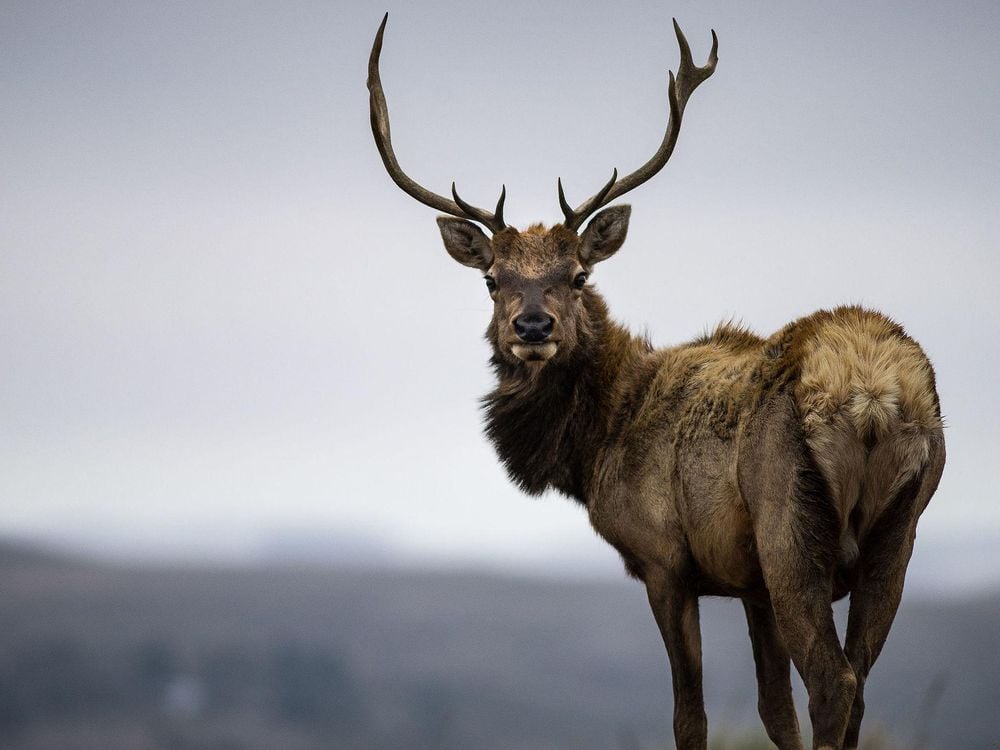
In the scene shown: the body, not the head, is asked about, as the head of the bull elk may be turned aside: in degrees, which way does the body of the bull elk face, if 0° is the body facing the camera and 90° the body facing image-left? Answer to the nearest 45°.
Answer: approximately 135°
